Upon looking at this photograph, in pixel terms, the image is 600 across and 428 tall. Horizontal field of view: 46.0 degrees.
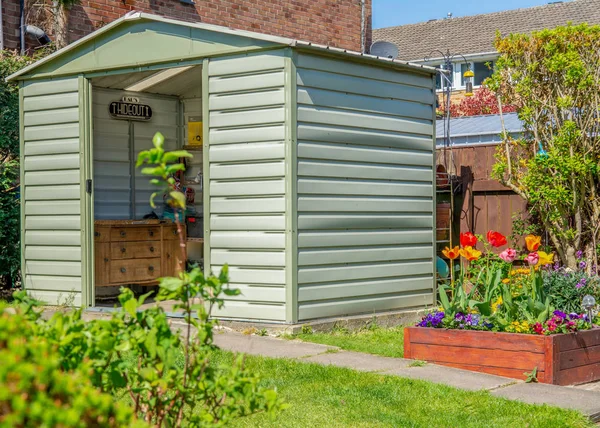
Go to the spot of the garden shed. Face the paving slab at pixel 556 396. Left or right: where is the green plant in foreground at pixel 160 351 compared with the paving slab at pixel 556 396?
right

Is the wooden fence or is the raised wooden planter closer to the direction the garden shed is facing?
the raised wooden planter

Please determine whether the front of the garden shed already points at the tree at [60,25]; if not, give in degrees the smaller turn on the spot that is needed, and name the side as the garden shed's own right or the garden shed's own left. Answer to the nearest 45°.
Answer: approximately 90° to the garden shed's own right

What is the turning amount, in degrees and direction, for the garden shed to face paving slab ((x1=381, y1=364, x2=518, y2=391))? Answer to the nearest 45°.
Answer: approximately 90° to its left

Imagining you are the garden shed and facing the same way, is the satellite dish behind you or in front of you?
behind

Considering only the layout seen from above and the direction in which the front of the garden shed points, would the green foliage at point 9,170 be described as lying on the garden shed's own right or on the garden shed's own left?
on the garden shed's own right

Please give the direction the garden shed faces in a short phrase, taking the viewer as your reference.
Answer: facing the viewer and to the left of the viewer

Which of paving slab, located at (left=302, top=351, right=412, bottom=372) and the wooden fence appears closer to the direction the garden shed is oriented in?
the paving slab

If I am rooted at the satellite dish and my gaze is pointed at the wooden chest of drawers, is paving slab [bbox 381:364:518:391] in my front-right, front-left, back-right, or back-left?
front-left

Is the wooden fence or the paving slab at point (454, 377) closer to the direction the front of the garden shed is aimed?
the paving slab

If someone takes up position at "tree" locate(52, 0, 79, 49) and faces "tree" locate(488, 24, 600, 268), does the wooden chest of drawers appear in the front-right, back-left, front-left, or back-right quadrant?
front-right

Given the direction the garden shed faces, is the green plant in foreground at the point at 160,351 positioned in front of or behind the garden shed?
in front

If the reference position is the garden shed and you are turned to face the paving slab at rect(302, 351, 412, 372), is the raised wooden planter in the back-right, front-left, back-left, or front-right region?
front-left

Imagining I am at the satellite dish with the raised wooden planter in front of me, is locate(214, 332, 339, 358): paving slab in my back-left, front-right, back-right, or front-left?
front-right

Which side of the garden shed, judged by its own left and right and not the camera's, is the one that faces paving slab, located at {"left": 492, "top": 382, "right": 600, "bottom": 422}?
left

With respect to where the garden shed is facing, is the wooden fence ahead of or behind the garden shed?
behind

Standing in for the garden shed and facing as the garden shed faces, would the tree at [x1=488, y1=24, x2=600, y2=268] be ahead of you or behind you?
behind

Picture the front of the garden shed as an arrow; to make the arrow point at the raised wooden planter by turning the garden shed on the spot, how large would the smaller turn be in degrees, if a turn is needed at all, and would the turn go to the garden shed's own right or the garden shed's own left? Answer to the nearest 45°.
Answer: approximately 90° to the garden shed's own left
